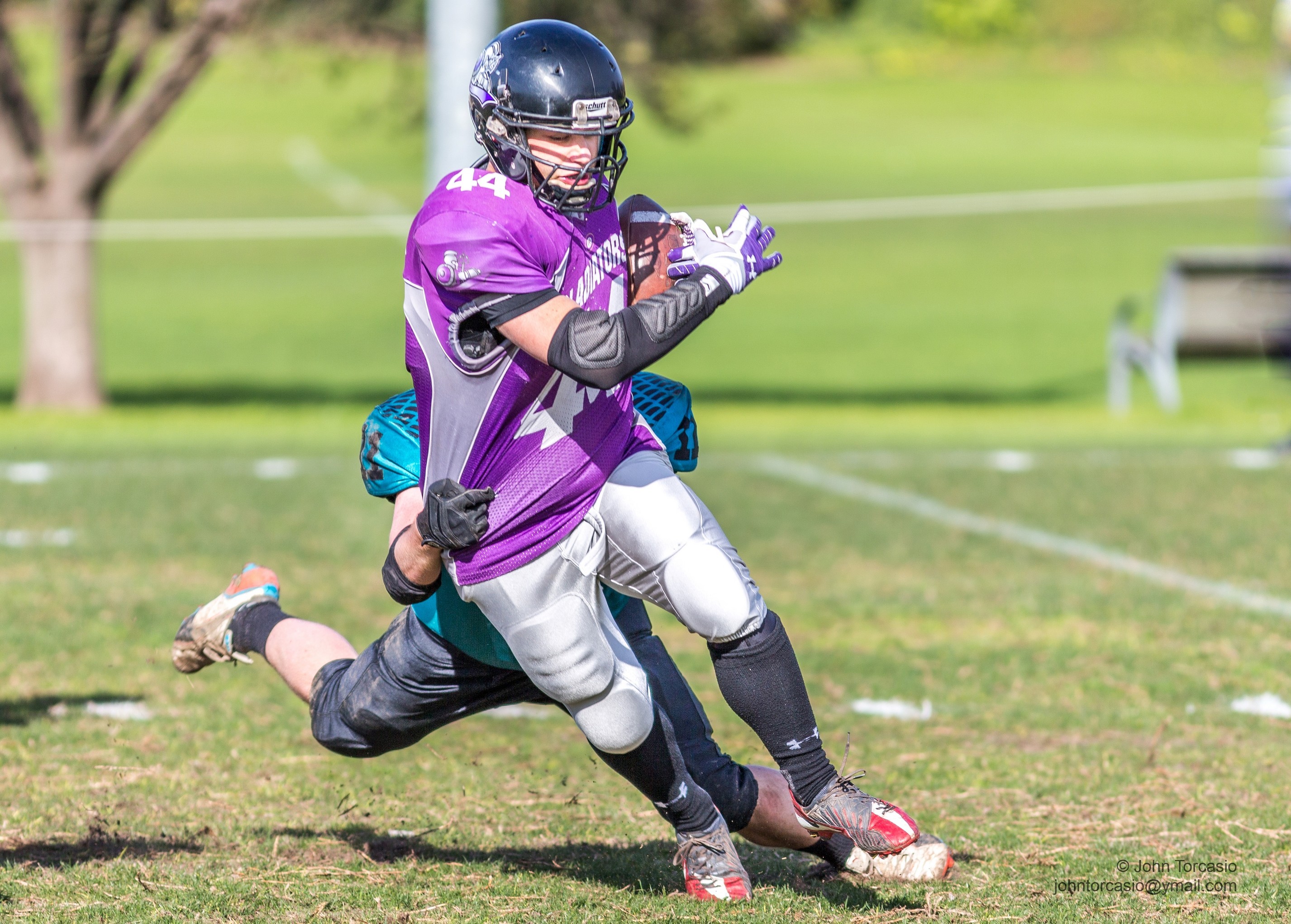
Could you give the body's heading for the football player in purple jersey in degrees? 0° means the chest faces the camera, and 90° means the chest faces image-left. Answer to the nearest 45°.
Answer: approximately 315°

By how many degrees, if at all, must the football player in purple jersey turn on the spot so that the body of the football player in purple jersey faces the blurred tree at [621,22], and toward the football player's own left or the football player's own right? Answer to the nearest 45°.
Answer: approximately 135° to the football player's own left
